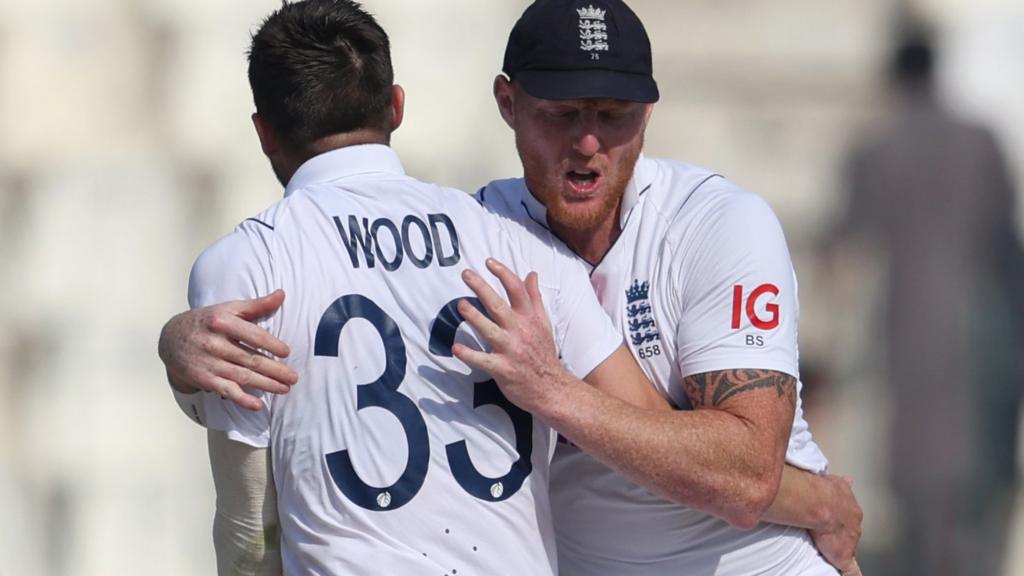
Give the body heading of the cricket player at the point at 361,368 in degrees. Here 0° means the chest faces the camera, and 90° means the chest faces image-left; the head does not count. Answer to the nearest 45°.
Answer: approximately 180°
